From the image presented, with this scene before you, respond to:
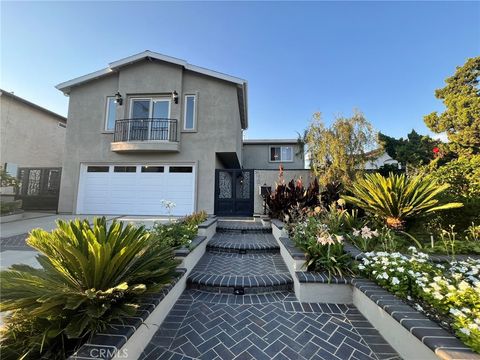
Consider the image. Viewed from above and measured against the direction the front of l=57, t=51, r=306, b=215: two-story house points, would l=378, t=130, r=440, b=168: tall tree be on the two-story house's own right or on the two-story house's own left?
on the two-story house's own left

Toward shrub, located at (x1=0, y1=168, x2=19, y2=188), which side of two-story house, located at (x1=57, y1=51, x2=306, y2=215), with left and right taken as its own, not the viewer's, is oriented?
right

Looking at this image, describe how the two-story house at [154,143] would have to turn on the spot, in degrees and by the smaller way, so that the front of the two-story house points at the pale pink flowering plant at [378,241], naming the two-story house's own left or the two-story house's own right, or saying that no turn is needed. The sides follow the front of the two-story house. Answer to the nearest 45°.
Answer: approximately 45° to the two-story house's own left

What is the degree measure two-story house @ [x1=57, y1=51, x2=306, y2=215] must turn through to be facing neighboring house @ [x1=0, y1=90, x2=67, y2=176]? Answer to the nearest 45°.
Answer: approximately 135° to its right

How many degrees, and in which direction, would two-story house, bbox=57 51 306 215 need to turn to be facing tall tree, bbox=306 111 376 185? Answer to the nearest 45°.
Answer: approximately 45° to its left

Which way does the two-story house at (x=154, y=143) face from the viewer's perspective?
toward the camera

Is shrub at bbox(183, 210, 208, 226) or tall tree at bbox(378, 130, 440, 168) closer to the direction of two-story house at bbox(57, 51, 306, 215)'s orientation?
the shrub

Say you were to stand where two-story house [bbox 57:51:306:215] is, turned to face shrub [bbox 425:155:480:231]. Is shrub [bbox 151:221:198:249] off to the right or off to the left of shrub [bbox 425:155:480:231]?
right

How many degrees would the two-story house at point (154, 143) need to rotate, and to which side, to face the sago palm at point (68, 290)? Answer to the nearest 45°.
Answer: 0° — it already faces it

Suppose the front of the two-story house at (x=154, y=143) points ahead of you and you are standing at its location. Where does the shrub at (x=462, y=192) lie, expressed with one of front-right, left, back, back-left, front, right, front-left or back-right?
front-left
